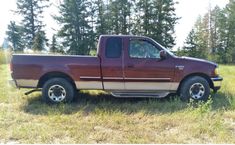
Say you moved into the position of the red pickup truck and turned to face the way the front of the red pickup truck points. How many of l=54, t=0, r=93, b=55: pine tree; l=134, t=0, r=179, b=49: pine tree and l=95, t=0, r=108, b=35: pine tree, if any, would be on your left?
3

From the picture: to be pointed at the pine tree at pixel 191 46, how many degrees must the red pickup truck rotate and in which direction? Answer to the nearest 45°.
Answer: approximately 90° to its left

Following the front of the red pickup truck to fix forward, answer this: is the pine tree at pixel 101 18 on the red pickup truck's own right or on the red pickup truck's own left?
on the red pickup truck's own left

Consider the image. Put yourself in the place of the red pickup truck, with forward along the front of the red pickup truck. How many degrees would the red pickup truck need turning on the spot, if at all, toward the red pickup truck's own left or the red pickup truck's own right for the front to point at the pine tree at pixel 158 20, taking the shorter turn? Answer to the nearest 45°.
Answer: approximately 90° to the red pickup truck's own left

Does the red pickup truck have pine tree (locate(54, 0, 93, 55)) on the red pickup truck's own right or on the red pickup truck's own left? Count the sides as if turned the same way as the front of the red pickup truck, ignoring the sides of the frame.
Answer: on the red pickup truck's own left

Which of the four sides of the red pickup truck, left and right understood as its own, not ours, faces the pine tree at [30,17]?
left

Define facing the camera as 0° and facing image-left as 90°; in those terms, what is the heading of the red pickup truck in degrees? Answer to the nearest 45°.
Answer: approximately 270°
